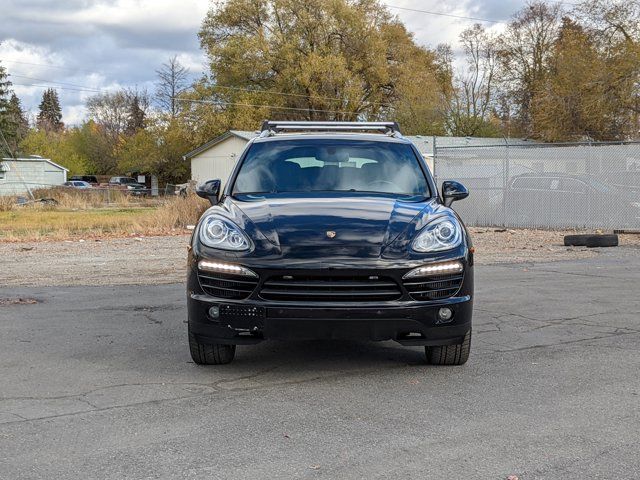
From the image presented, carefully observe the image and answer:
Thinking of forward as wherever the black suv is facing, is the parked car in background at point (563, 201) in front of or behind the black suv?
behind

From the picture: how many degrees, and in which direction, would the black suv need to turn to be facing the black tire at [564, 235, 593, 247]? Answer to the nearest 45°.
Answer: approximately 135° to its left

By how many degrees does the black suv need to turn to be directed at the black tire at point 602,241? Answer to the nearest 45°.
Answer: approximately 135° to its left

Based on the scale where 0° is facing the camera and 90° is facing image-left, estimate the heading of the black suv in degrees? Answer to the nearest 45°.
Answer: approximately 0°

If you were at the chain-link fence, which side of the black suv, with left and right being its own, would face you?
back
